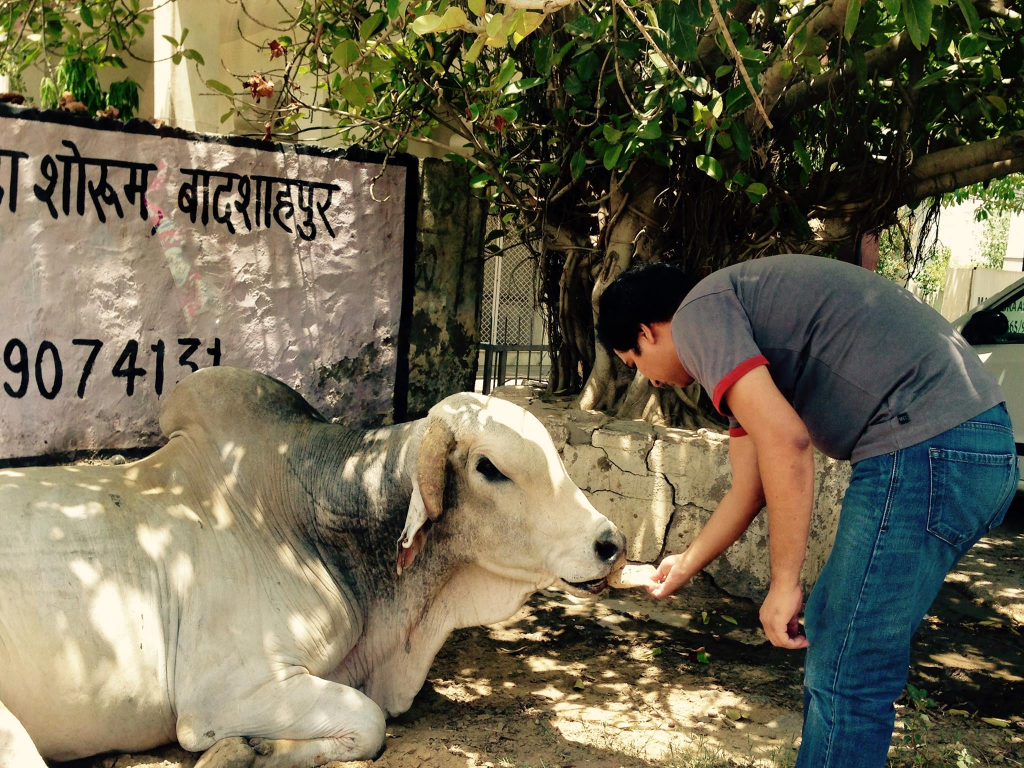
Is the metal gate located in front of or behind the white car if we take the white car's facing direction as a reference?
in front

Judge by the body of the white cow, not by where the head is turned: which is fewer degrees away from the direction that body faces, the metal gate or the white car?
the white car

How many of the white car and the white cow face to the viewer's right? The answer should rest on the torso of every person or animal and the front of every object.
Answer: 1

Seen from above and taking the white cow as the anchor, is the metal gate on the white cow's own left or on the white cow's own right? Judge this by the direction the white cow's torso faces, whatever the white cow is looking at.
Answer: on the white cow's own left

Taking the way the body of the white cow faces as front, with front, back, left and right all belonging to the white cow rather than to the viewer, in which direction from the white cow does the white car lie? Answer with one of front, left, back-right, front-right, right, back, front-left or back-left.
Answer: front-left

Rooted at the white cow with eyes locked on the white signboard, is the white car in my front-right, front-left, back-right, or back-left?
front-right

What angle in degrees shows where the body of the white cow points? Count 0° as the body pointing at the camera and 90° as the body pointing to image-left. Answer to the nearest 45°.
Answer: approximately 270°

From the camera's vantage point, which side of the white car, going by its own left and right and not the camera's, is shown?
left

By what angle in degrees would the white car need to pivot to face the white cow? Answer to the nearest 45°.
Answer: approximately 90° to its left

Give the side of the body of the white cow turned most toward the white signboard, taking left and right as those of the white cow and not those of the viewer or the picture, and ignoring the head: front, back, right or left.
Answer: left
